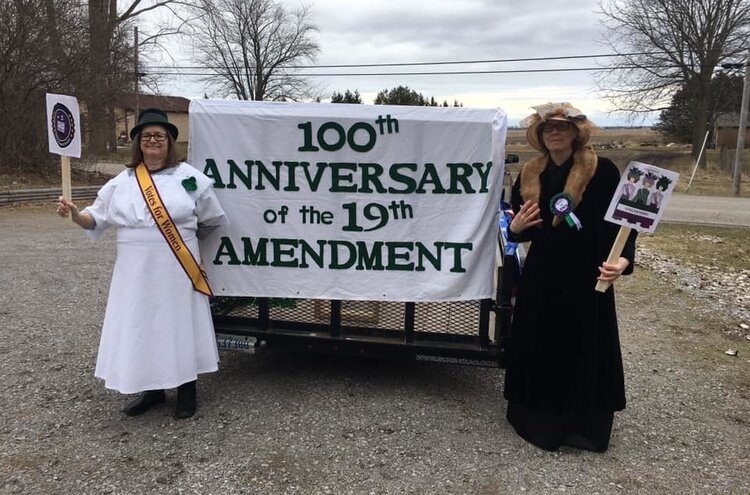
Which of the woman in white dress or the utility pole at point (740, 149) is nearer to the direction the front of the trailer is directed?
the utility pole

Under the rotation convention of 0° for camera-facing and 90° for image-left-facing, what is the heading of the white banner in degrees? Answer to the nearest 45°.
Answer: approximately 0°

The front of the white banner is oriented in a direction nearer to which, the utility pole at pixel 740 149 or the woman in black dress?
the woman in black dress

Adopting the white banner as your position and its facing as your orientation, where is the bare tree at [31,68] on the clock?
The bare tree is roughly at 5 o'clock from the white banner.

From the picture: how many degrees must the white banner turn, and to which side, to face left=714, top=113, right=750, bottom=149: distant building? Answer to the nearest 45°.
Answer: approximately 135° to its left

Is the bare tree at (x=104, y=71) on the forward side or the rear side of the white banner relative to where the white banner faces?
on the rear side
